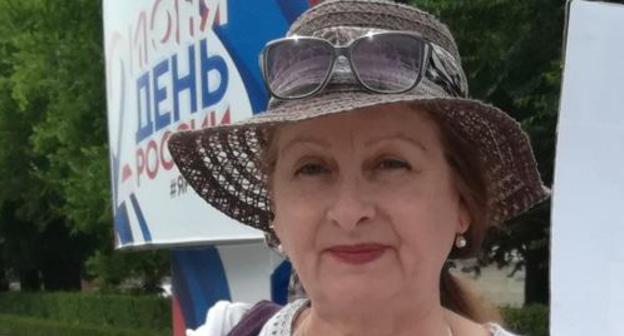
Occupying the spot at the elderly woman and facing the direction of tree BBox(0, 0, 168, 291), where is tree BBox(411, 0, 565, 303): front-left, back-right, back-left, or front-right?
front-right

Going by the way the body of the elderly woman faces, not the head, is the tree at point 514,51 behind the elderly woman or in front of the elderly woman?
behind

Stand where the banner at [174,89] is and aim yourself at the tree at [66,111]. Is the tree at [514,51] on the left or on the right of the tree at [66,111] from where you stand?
right

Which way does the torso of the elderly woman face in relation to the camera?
toward the camera

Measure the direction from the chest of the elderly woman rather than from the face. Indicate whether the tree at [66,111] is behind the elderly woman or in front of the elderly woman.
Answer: behind

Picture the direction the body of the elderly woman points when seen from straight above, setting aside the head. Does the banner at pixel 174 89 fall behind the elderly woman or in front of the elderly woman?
behind
